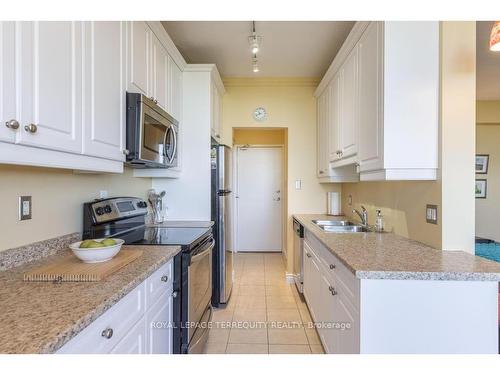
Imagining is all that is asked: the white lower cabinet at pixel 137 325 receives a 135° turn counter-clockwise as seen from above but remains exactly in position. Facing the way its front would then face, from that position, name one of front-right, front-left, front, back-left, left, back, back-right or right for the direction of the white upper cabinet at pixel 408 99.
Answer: right

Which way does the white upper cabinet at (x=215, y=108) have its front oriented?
to the viewer's right

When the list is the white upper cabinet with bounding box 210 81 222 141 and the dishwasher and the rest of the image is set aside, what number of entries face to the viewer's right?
1

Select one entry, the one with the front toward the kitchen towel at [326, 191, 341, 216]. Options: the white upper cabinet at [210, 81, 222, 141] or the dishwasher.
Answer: the white upper cabinet

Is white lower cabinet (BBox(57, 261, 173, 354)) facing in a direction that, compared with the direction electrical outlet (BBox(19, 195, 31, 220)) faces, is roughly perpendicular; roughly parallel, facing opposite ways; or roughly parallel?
roughly parallel

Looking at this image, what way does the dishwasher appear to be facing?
to the viewer's left

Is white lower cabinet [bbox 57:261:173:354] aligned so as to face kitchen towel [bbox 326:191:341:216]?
no

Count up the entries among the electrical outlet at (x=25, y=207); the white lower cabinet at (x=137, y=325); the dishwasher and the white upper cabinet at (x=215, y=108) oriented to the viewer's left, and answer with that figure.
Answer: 1

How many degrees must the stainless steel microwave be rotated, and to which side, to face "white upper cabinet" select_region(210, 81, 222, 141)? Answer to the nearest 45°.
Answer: approximately 90° to its left

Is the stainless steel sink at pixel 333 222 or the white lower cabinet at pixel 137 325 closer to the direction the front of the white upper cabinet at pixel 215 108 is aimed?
the stainless steel sink

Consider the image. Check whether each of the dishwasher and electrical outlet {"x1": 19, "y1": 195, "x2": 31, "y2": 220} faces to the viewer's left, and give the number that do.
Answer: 1

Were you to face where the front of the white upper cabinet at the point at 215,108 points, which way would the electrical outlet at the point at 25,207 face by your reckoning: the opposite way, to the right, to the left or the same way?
the same way

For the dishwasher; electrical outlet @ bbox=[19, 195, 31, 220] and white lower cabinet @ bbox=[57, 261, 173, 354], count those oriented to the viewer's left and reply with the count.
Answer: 1

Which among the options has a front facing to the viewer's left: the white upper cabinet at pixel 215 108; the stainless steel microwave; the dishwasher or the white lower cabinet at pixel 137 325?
the dishwasher

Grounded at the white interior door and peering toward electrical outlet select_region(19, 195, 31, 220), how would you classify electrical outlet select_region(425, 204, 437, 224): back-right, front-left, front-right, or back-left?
front-left

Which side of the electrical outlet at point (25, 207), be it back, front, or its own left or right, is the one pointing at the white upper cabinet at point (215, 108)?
left

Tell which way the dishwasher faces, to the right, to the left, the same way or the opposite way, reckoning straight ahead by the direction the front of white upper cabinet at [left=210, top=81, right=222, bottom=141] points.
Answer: the opposite way

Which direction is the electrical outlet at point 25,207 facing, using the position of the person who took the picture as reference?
facing the viewer and to the right of the viewer

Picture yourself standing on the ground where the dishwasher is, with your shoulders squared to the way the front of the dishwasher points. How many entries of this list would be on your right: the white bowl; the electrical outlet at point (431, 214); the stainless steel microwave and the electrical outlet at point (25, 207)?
0

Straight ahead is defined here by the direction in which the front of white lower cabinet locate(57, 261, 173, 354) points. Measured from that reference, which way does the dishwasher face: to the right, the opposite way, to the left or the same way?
the opposite way

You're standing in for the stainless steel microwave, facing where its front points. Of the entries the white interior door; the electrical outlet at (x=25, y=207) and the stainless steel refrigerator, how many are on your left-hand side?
2

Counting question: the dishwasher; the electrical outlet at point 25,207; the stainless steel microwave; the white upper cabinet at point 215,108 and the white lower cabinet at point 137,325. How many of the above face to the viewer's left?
1
